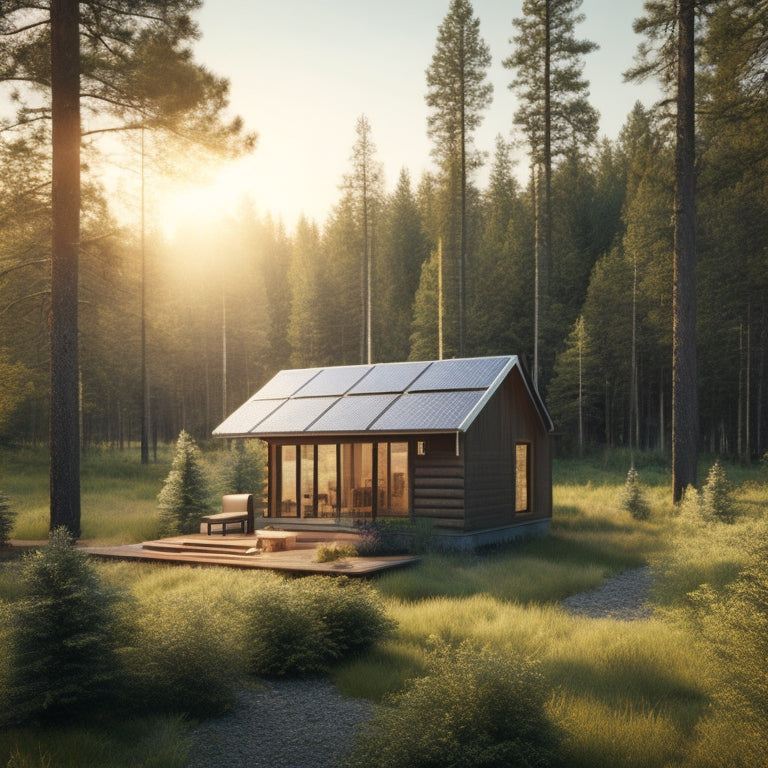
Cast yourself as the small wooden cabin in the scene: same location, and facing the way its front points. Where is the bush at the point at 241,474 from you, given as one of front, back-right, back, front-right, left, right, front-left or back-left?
right

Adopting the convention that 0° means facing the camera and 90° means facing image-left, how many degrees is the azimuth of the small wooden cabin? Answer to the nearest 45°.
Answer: approximately 45°

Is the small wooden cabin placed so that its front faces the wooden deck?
yes

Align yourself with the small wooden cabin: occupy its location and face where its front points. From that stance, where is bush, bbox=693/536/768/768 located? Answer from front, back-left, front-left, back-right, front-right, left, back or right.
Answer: front-left

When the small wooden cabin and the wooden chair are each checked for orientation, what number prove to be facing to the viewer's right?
0

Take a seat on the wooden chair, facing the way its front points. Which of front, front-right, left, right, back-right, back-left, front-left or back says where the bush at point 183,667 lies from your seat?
front-left

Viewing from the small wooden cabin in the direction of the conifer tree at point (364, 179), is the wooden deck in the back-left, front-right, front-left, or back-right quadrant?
back-left

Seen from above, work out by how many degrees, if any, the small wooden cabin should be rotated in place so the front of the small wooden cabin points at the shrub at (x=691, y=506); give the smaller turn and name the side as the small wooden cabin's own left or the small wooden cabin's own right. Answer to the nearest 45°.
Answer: approximately 135° to the small wooden cabin's own left

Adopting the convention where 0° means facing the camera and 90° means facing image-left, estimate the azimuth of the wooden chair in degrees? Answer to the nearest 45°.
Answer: approximately 45°

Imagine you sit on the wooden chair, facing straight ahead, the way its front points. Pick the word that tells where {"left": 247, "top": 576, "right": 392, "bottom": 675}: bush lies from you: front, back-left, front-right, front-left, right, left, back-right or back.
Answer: front-left

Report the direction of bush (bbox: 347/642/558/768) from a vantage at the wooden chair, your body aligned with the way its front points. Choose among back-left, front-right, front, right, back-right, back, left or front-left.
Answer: front-left

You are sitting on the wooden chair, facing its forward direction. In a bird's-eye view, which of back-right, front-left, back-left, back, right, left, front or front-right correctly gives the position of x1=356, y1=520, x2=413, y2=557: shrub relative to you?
left

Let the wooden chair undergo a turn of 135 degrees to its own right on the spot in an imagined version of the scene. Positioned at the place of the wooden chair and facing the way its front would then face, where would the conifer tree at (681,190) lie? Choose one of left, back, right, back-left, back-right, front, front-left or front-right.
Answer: right

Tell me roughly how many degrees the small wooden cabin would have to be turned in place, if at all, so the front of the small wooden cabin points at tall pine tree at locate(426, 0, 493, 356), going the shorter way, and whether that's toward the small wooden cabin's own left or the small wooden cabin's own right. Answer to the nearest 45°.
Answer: approximately 135° to the small wooden cabin's own right

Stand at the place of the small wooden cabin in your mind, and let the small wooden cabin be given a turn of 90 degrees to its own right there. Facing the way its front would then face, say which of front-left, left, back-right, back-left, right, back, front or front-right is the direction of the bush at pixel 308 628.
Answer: back-left
